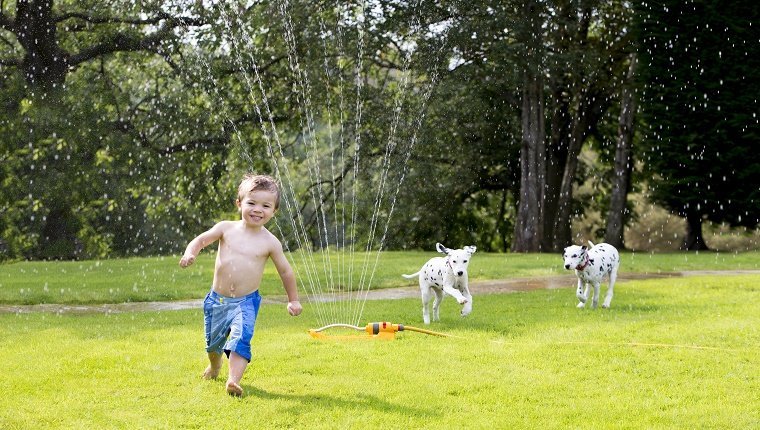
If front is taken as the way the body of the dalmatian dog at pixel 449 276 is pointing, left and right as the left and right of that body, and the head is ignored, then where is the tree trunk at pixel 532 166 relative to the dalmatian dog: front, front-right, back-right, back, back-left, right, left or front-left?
back-left

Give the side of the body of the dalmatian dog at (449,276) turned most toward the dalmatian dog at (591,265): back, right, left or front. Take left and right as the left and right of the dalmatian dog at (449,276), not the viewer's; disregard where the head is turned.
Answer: left

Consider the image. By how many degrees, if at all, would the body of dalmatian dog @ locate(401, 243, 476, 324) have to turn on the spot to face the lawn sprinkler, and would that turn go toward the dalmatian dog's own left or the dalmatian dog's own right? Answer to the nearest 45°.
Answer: approximately 90° to the dalmatian dog's own right

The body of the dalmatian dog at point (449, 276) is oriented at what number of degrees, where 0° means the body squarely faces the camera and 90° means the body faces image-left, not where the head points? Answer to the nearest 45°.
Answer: approximately 315°

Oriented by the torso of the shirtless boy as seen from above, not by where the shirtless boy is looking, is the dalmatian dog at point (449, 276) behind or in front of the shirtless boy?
behind

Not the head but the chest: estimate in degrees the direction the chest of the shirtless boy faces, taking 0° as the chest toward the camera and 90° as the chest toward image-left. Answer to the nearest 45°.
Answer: approximately 0°
